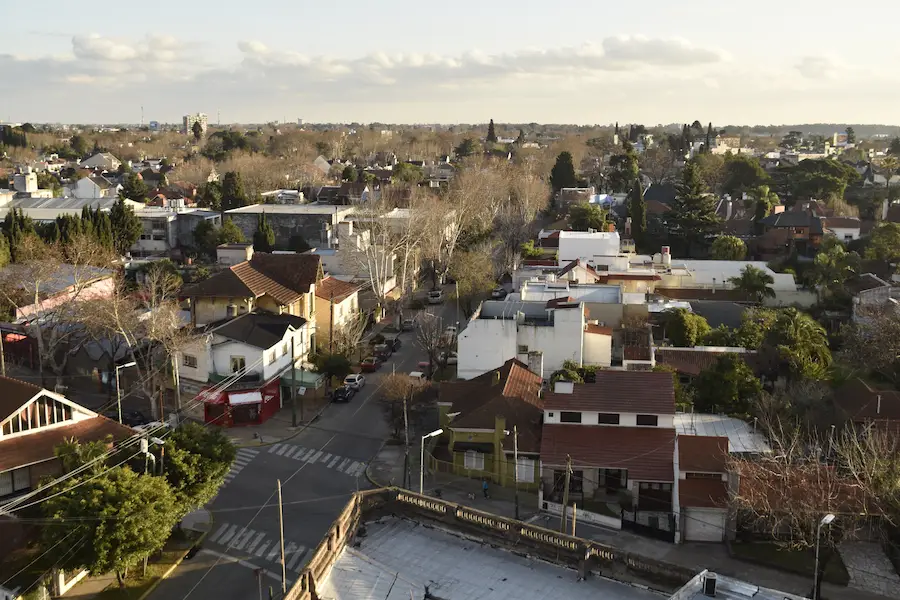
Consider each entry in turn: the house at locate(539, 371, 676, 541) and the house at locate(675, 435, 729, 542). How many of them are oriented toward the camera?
2

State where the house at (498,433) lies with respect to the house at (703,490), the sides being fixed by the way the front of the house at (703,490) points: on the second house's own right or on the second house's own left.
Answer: on the second house's own right

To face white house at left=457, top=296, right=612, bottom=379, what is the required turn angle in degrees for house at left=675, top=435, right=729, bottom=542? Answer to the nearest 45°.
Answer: approximately 135° to its right

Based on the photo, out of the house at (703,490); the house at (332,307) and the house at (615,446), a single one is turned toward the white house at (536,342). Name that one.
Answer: the house at (332,307)

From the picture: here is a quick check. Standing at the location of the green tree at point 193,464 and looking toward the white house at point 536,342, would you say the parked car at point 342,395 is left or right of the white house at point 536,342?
left

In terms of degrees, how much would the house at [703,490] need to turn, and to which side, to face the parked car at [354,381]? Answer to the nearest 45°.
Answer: approximately 135° to its right

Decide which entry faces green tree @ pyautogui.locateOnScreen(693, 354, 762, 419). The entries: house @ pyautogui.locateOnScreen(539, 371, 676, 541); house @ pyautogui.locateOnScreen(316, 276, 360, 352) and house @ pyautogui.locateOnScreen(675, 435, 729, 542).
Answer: house @ pyautogui.locateOnScreen(316, 276, 360, 352)

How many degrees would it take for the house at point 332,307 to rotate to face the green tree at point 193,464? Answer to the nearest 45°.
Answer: approximately 45° to its right

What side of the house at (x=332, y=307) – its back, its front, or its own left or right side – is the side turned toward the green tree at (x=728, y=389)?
front

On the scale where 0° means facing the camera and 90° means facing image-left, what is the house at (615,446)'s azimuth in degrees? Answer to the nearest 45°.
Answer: approximately 0°

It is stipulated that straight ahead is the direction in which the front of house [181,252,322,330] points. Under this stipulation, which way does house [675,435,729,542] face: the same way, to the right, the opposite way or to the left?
to the right

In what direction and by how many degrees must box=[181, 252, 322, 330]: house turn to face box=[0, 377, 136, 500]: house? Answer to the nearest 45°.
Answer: approximately 90° to its right

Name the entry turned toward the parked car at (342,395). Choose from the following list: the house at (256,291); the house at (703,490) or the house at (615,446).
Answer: the house at (256,291)

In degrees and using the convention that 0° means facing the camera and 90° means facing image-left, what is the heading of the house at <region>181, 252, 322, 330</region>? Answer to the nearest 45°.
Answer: approximately 315°
